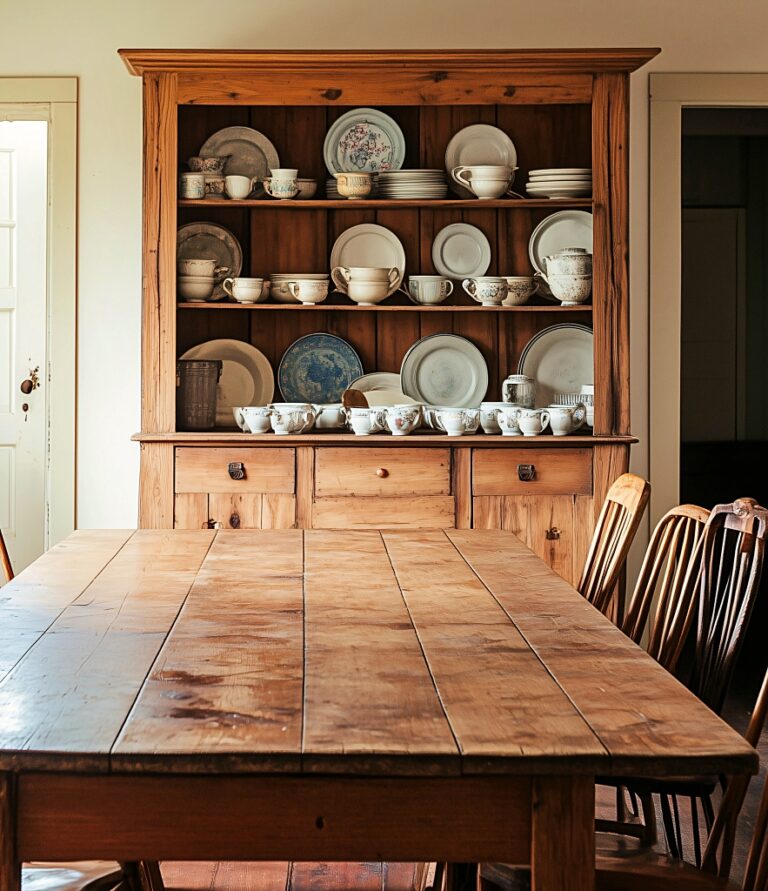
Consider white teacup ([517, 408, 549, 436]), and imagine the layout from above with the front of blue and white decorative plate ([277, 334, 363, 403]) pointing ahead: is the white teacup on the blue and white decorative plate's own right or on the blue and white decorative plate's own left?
on the blue and white decorative plate's own left

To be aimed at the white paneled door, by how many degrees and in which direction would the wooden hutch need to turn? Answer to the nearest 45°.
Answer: approximately 90° to its right

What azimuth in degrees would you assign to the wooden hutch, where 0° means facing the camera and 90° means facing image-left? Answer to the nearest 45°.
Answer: approximately 0°

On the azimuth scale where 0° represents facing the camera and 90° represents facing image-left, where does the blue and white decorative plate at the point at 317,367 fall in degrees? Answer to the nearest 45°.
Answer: approximately 0°

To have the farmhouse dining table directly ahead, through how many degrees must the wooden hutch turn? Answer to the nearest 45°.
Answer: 0° — it already faces it
